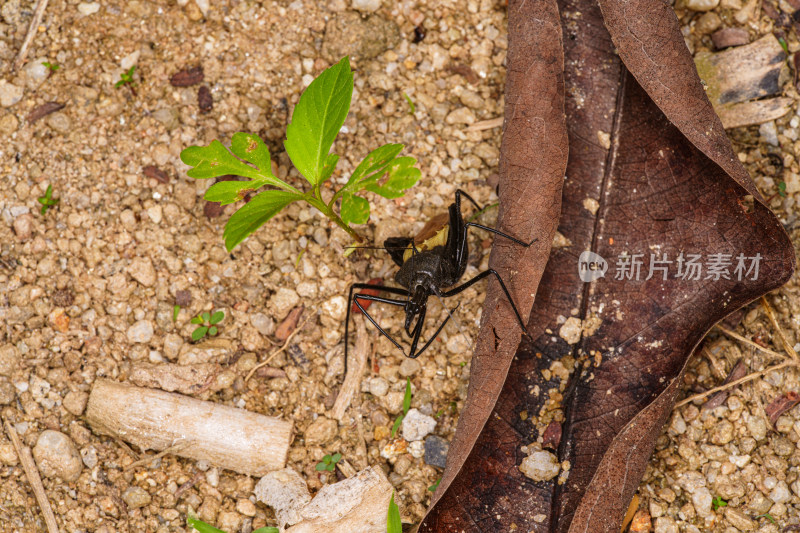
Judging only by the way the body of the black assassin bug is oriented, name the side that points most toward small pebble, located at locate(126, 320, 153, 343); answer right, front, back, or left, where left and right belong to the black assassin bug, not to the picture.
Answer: right

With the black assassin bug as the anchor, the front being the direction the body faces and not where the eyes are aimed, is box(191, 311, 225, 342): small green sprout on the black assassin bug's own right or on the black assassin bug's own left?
on the black assassin bug's own right

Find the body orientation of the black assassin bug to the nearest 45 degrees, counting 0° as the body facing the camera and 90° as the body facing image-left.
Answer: approximately 0°

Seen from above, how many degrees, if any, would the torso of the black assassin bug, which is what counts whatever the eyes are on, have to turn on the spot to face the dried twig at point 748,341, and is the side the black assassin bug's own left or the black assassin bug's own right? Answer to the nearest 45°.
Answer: approximately 90° to the black assassin bug's own left

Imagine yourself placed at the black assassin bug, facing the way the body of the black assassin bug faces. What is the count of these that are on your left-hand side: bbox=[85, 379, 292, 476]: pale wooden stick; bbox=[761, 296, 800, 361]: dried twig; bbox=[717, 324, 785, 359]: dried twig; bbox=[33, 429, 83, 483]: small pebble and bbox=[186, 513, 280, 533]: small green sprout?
2

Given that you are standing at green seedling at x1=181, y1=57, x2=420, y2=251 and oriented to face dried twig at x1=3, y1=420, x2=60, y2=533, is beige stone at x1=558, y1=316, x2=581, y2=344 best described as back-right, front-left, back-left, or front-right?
back-left

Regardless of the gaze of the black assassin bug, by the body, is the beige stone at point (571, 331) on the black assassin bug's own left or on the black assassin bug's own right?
on the black assassin bug's own left

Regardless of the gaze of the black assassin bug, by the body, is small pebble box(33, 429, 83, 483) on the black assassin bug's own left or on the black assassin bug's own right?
on the black assassin bug's own right

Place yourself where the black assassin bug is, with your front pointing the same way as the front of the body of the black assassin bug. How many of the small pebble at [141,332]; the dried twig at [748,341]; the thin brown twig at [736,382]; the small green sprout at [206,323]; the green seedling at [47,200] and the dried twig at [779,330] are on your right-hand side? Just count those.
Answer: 3

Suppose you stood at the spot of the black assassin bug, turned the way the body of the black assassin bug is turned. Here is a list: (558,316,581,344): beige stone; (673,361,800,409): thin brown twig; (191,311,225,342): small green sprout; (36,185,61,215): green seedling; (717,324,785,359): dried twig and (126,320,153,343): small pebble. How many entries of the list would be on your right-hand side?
3

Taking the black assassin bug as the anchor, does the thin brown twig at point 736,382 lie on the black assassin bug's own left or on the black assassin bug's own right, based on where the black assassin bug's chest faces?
on the black assassin bug's own left
